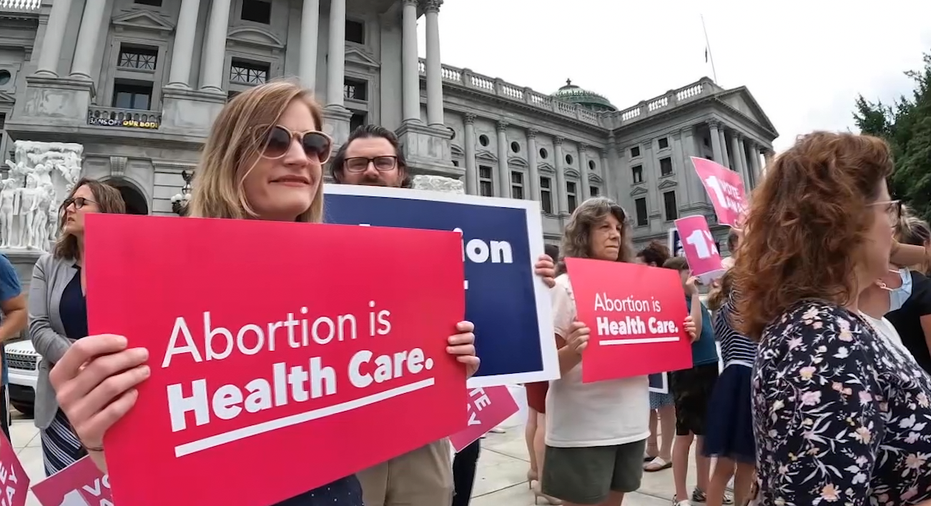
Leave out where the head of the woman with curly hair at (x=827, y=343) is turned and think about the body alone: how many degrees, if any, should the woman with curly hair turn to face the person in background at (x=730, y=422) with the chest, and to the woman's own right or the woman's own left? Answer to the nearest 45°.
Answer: approximately 90° to the woman's own left

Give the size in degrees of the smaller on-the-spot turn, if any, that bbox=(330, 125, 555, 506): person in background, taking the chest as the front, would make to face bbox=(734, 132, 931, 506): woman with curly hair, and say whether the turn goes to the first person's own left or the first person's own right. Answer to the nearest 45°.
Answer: approximately 45° to the first person's own left

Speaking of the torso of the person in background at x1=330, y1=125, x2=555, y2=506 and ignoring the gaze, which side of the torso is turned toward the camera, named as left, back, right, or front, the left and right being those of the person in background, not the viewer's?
front

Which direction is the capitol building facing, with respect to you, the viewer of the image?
facing the viewer and to the right of the viewer

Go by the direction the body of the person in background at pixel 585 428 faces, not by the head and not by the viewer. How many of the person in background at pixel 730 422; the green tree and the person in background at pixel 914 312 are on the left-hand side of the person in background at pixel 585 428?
3
